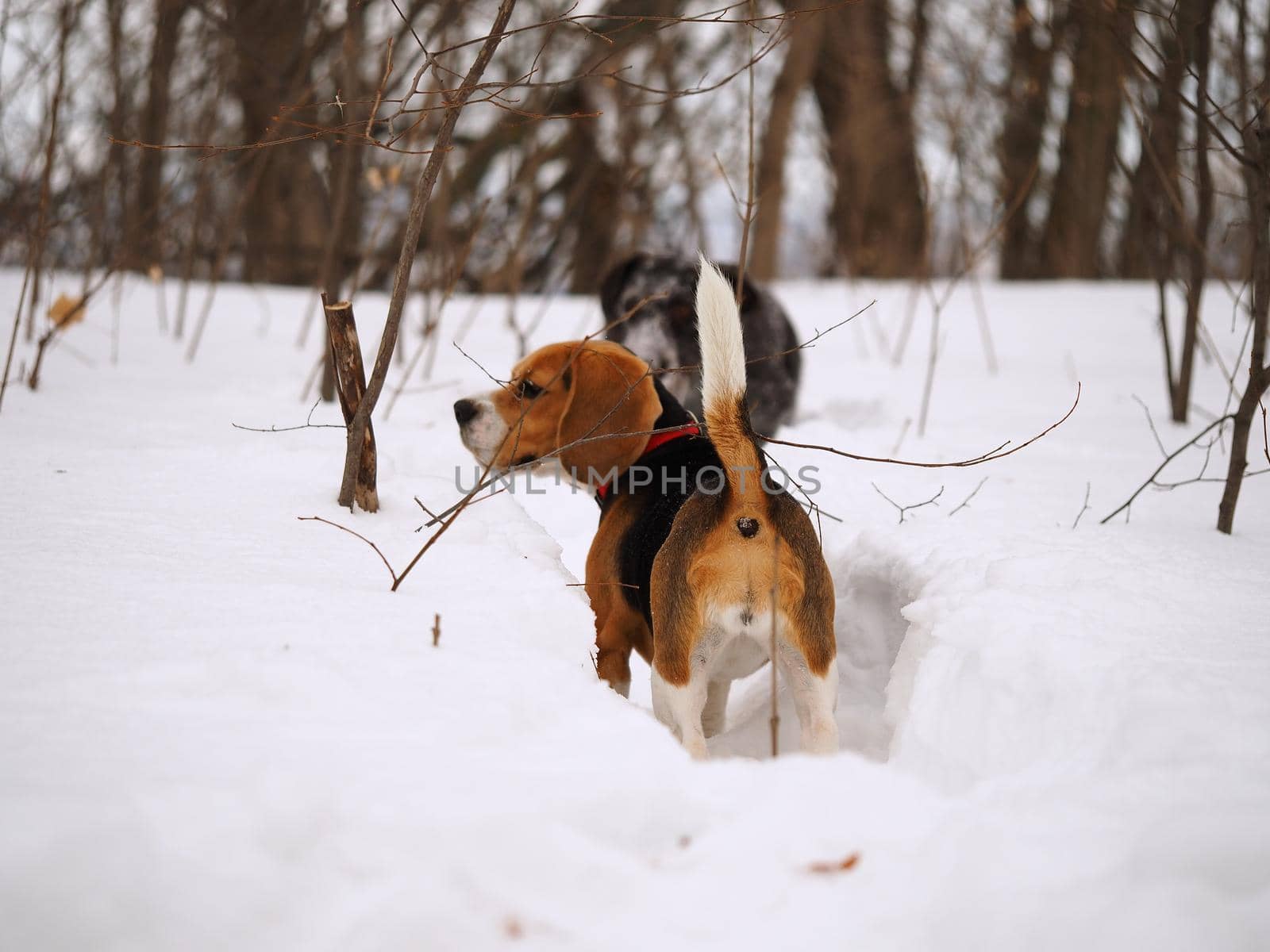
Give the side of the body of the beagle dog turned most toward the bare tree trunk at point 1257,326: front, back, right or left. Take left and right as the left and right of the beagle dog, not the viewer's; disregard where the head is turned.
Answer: right

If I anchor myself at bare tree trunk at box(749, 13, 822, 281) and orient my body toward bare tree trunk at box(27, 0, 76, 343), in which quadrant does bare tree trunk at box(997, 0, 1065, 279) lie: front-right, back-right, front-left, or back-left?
back-left

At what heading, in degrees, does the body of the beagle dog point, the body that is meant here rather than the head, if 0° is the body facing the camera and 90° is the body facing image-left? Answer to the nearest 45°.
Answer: approximately 135°

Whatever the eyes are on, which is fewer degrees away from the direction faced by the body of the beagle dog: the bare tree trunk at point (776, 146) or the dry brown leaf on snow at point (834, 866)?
the bare tree trunk

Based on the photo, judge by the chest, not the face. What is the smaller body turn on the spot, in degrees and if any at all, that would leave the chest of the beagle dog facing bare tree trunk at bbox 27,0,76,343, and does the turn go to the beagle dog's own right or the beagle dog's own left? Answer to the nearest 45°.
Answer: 0° — it already faces it

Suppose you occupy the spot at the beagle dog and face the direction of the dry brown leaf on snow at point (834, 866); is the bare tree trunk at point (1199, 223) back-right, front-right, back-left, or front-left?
back-left

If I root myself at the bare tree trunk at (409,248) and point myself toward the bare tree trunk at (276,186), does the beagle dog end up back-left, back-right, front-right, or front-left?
back-right
